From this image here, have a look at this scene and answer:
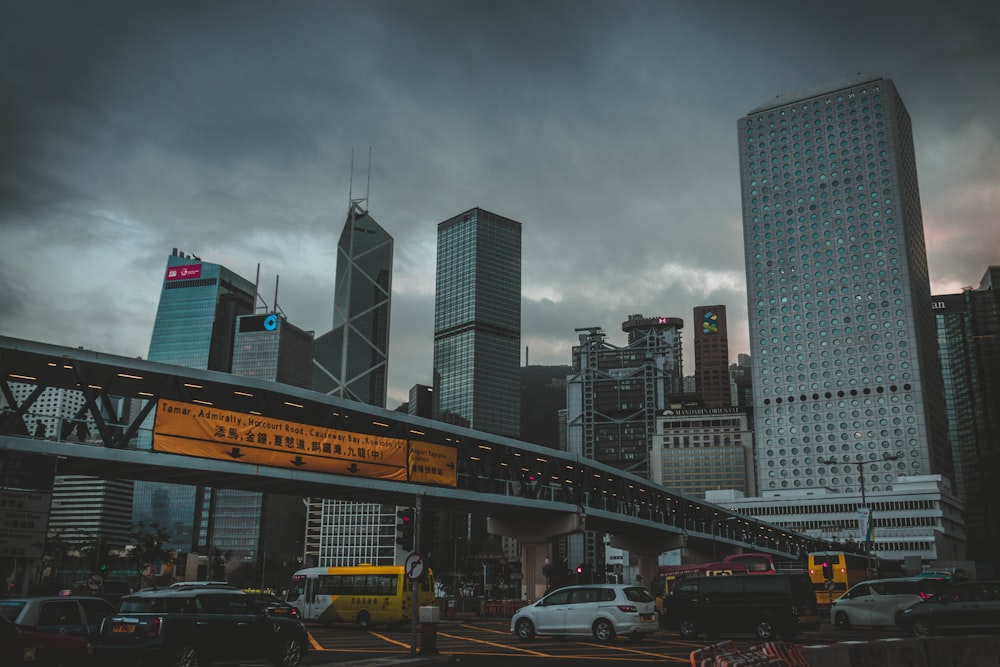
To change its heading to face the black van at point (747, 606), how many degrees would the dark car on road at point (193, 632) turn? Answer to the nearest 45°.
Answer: approximately 45° to its right

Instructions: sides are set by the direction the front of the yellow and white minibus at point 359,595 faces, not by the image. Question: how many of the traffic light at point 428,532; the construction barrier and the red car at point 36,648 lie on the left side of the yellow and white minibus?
3

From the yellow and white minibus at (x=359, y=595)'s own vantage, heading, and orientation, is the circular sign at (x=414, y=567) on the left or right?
on its left

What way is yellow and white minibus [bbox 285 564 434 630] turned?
to the viewer's left

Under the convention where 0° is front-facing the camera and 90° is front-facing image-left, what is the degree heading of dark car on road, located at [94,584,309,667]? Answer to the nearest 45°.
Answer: approximately 225°

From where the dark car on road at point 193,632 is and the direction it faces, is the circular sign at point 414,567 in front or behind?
in front

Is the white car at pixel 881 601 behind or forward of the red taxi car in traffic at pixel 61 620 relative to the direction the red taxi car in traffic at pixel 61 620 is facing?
forward

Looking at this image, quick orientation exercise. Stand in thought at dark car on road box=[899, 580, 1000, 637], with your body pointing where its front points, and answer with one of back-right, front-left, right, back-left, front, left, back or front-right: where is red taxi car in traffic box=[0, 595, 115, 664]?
front-left

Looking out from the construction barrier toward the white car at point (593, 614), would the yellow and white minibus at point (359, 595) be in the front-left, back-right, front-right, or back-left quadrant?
front-left

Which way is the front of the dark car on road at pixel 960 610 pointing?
to the viewer's left

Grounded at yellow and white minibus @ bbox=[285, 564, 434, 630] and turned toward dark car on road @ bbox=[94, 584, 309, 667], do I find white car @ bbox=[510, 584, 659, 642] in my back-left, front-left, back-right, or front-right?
front-left

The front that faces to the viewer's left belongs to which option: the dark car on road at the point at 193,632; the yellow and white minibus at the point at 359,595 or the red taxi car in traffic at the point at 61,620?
the yellow and white minibus

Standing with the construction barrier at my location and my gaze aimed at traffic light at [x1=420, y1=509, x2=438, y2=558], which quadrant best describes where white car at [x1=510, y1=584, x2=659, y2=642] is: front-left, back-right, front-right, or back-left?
front-right
